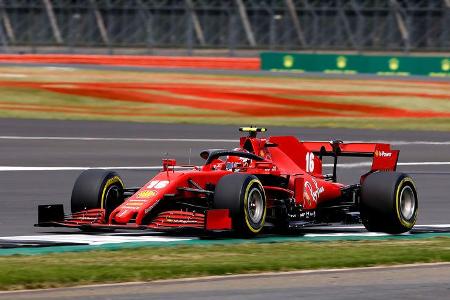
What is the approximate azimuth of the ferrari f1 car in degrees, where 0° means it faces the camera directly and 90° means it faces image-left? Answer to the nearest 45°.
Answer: approximately 45°
